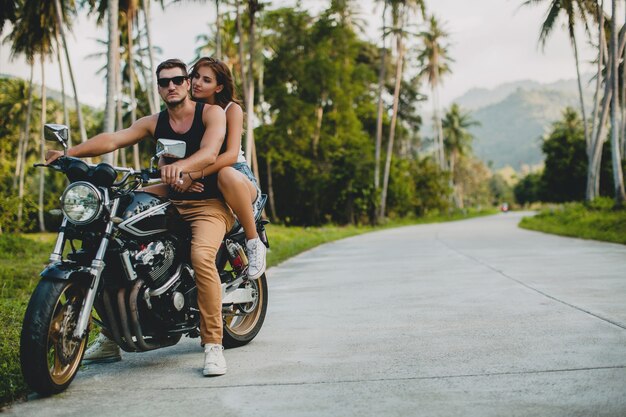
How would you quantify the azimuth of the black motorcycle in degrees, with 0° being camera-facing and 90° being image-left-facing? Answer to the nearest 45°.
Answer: approximately 45°

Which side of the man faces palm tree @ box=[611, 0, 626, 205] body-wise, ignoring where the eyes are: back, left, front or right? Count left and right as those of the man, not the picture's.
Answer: back

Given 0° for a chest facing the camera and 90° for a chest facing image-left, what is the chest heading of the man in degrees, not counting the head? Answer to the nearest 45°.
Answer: approximately 45°

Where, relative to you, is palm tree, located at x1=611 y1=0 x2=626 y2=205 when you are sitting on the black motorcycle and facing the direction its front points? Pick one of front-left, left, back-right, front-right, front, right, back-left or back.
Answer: back

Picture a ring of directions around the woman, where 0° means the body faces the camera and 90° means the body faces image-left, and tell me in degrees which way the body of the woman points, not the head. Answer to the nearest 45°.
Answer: approximately 45°

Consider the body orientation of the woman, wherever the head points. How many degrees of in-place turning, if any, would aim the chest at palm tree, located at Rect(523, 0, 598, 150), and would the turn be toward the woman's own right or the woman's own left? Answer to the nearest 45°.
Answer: approximately 180°

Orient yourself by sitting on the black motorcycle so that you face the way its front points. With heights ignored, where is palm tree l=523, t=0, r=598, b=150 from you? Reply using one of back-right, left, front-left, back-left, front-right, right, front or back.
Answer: back

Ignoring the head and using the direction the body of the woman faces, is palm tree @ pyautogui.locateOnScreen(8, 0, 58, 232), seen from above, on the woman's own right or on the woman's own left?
on the woman's own right

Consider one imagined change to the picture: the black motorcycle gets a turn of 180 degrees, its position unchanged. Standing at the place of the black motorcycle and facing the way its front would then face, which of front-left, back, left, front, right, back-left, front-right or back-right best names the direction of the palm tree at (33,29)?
front-left

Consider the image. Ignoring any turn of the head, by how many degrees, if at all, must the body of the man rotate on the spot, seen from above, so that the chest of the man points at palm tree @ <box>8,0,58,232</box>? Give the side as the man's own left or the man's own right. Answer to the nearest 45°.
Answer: approximately 135° to the man's own right
